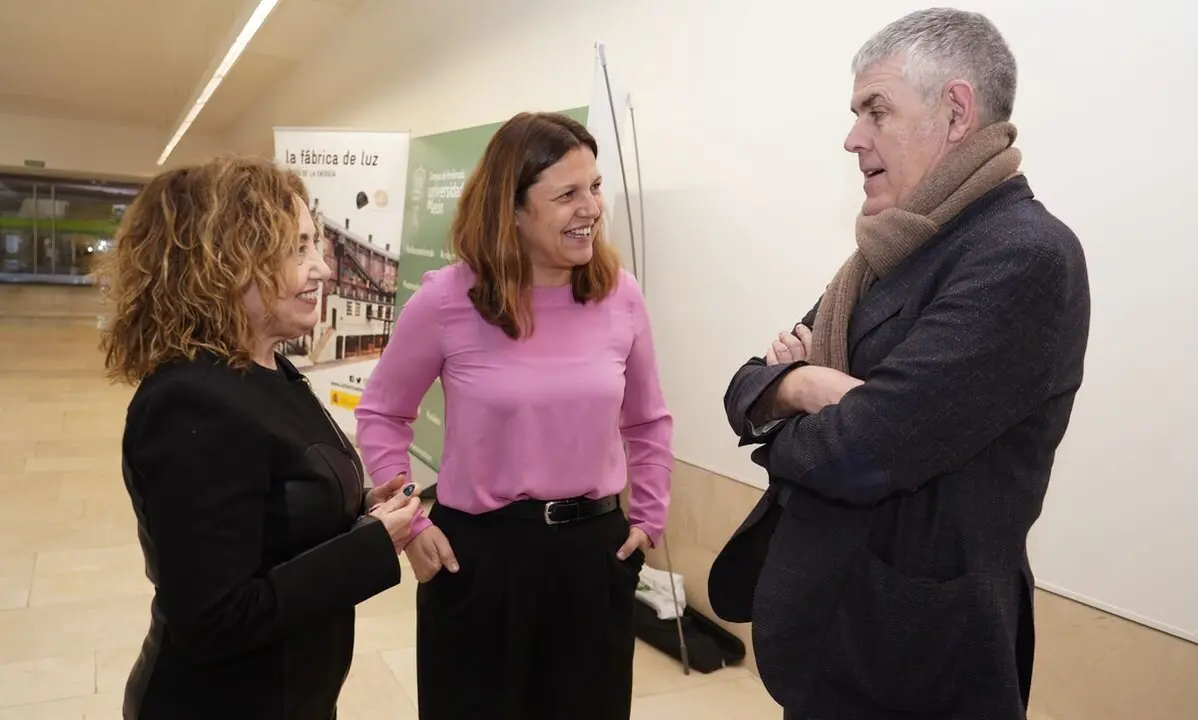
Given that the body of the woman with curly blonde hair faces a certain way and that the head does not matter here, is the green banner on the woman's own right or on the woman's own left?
on the woman's own left

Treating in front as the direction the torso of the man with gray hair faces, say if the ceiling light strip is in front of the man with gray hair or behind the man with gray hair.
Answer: in front

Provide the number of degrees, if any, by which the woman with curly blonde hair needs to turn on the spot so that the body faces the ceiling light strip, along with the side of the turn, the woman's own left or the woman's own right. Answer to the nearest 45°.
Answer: approximately 90° to the woman's own left

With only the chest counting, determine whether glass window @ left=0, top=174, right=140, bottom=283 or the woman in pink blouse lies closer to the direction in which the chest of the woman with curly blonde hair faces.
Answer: the woman in pink blouse

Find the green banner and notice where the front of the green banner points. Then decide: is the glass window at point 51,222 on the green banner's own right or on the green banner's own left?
on the green banner's own right

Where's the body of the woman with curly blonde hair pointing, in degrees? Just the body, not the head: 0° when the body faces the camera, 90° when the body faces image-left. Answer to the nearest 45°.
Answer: approximately 270°

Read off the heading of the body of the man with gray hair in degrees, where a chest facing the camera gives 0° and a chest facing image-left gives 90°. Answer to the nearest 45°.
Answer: approximately 90°

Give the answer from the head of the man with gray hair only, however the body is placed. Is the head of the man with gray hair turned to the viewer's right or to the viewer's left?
to the viewer's left

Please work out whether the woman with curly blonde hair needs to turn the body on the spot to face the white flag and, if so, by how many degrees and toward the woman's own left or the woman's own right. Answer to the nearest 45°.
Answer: approximately 45° to the woman's own left

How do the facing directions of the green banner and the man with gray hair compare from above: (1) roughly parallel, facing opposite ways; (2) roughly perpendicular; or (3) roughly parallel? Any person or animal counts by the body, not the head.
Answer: roughly perpendicular

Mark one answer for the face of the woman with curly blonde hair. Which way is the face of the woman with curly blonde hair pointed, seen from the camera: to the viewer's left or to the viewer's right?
to the viewer's right

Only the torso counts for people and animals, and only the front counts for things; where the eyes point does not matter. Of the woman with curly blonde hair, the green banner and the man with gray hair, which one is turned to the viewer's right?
the woman with curly blonde hair

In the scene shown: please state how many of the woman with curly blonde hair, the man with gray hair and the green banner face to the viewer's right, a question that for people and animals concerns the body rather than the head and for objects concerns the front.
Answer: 1

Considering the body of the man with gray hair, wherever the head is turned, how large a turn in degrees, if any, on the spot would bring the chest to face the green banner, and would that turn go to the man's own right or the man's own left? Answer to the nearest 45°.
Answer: approximately 45° to the man's own right
